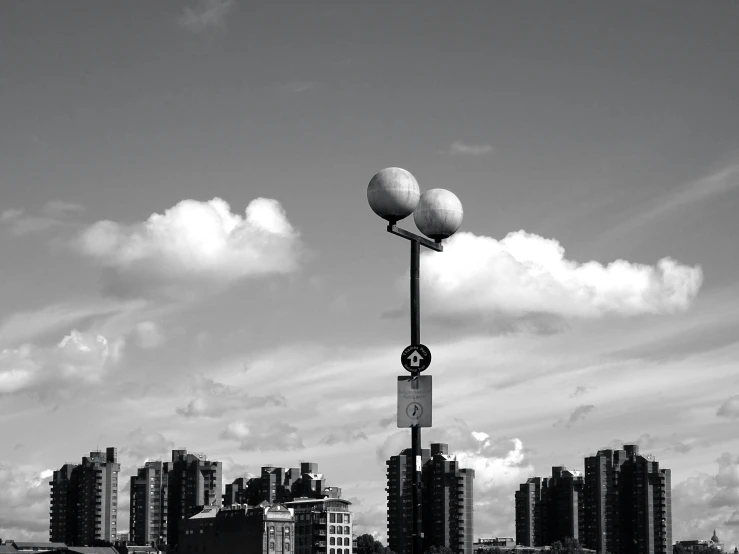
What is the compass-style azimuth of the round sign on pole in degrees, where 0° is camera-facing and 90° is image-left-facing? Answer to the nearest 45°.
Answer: approximately 0°

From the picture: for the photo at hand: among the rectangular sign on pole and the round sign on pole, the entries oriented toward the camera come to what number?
2
